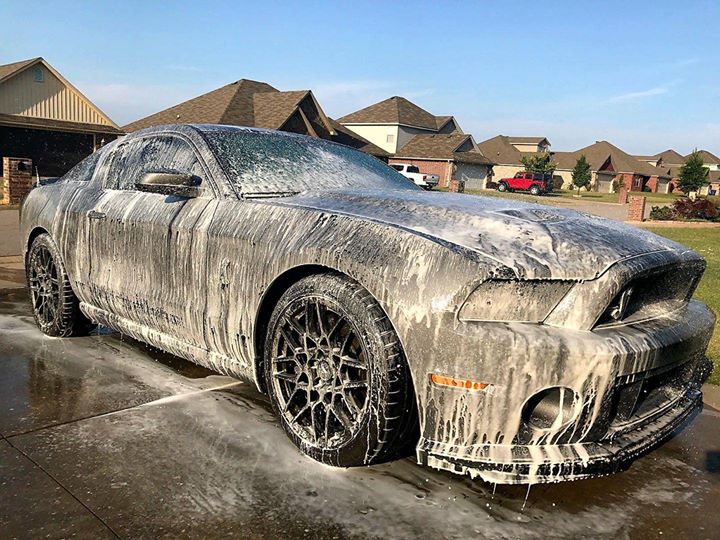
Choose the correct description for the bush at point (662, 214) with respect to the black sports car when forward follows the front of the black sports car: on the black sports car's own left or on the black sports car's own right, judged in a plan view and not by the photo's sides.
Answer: on the black sports car's own left

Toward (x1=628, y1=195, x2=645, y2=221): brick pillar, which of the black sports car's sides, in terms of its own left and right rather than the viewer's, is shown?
left

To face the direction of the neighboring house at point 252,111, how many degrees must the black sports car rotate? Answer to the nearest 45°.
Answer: approximately 135° to its left

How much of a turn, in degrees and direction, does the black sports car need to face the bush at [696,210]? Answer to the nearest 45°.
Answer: approximately 90° to its left

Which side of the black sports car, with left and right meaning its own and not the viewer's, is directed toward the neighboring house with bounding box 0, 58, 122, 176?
back

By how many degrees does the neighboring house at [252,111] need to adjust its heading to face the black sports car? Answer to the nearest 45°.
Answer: approximately 45° to its right

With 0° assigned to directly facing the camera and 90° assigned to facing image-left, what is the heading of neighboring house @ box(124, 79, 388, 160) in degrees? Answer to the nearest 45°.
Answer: approximately 315°

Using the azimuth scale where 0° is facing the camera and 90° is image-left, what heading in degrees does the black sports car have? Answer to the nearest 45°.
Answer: approximately 315°
